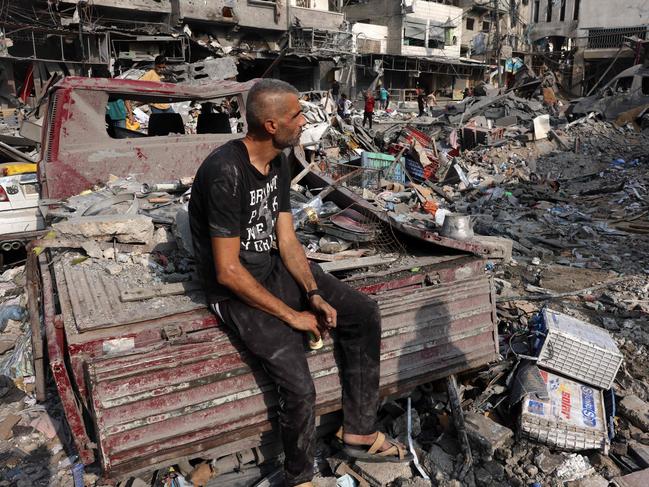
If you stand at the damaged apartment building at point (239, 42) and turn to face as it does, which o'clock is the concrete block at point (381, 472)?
The concrete block is roughly at 12 o'clock from the damaged apartment building.

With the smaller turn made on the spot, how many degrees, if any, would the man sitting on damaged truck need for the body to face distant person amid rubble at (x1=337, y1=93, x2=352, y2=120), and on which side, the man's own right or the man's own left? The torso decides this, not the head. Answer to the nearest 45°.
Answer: approximately 135° to the man's own left

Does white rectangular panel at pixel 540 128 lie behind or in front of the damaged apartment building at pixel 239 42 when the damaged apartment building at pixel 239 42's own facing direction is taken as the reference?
in front

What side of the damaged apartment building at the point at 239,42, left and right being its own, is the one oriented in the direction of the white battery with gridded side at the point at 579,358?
front

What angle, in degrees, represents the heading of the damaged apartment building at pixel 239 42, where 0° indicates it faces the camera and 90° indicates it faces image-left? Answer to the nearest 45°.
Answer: approximately 0°

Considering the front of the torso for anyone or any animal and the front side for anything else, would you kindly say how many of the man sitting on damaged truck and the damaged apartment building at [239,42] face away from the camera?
0

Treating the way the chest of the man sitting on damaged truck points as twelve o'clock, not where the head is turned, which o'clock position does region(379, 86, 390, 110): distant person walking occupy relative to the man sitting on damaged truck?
The distant person walking is roughly at 8 o'clock from the man sitting on damaged truck.

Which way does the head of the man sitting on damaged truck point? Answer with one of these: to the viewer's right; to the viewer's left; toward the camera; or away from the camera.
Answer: to the viewer's right

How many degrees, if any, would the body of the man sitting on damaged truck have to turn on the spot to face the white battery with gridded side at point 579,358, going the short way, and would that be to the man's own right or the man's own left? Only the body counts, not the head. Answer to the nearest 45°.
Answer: approximately 45° to the man's own left

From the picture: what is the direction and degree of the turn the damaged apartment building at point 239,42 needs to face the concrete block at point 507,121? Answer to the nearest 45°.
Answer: approximately 45° to its left

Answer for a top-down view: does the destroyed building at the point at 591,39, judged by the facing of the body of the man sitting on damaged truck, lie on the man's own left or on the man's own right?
on the man's own left

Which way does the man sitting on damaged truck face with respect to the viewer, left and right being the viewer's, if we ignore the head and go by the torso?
facing the viewer and to the right of the viewer

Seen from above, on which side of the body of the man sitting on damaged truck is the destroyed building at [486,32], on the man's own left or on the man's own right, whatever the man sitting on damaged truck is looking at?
on the man's own left
